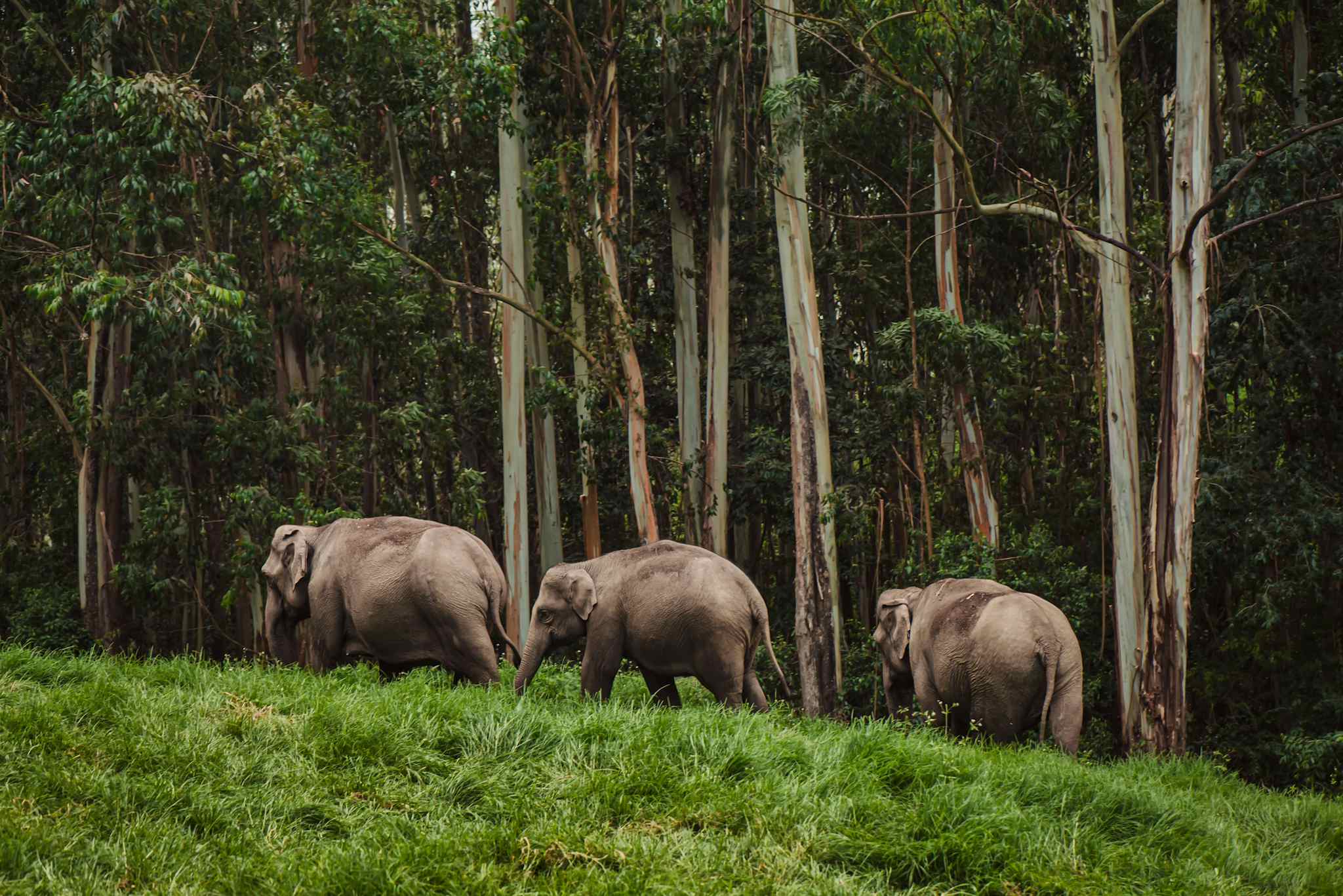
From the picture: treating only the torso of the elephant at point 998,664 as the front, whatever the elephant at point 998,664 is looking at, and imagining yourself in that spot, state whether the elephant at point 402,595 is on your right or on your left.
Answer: on your left

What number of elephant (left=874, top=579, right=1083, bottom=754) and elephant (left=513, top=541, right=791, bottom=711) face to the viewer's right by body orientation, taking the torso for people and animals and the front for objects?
0

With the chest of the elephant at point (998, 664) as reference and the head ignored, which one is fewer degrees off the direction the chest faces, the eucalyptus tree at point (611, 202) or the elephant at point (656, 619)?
the eucalyptus tree

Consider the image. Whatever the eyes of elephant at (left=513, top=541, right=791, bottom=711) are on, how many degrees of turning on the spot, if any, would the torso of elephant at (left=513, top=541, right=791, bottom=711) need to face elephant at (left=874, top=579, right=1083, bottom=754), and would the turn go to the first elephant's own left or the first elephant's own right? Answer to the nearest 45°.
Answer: approximately 180°

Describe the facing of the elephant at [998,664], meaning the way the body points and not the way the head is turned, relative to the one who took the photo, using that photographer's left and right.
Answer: facing away from the viewer and to the left of the viewer

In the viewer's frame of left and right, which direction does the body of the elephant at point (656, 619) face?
facing to the left of the viewer

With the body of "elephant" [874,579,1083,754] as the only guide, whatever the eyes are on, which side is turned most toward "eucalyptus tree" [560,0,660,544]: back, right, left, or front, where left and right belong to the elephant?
front

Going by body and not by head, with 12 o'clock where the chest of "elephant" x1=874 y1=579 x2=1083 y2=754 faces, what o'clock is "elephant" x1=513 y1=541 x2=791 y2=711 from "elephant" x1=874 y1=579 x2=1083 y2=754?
"elephant" x1=513 y1=541 x2=791 y2=711 is roughly at 10 o'clock from "elephant" x1=874 y1=579 x2=1083 y2=754.

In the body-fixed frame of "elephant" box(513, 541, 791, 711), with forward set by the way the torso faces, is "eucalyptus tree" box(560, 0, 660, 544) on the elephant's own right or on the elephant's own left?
on the elephant's own right
